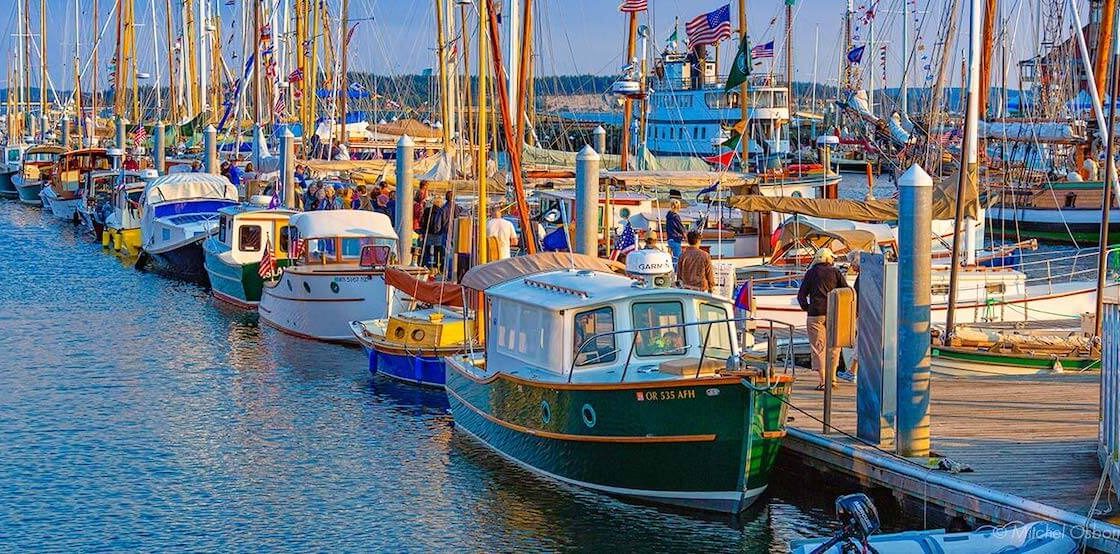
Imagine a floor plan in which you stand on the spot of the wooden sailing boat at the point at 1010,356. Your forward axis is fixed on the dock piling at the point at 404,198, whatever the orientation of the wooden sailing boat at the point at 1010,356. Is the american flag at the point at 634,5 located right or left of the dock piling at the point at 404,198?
right

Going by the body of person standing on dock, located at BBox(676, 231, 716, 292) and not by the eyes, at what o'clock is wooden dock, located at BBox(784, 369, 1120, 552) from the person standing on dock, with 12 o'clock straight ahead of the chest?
The wooden dock is roughly at 5 o'clock from the person standing on dock.

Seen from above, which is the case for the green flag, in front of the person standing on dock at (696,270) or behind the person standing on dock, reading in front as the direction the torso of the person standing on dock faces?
in front

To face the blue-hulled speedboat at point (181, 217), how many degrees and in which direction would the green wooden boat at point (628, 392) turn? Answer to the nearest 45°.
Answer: approximately 180°

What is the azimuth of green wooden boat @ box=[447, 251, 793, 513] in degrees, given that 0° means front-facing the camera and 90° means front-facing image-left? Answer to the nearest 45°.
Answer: approximately 315°

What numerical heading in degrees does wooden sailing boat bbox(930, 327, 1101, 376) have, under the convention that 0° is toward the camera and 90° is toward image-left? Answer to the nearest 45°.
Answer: approximately 90°

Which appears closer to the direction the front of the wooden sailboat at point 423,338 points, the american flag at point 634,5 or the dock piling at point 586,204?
the dock piling

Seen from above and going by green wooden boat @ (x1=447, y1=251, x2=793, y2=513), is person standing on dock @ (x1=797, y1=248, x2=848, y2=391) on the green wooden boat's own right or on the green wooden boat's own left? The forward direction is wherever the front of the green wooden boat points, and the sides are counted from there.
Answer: on the green wooden boat's own left

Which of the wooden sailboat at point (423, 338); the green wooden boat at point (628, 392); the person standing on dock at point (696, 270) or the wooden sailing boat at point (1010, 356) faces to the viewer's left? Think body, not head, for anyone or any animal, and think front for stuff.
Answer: the wooden sailing boat at point (1010, 356)

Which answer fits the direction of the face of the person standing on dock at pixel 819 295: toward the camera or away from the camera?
away from the camera
